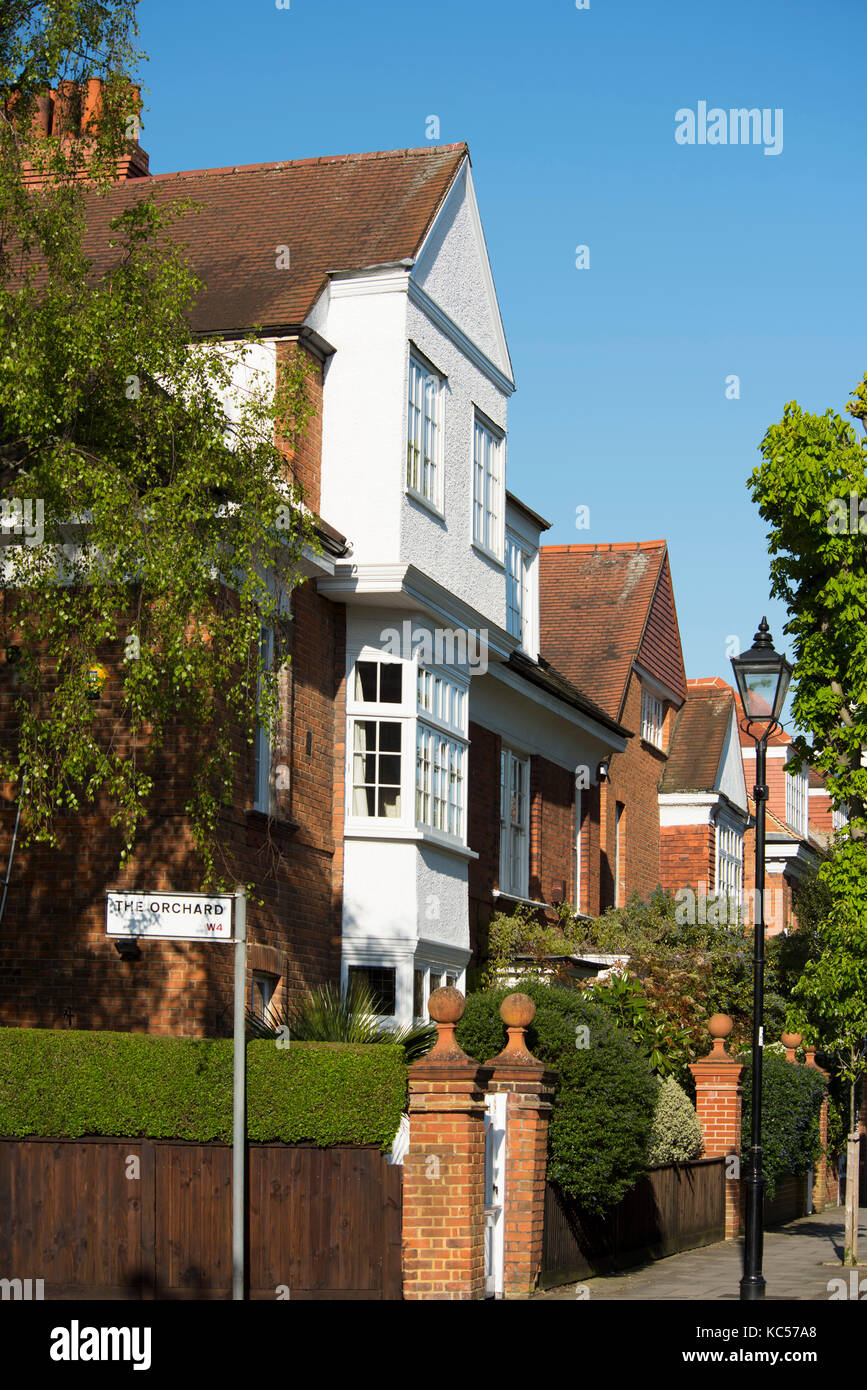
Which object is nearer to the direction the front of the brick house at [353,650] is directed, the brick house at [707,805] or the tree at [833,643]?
the tree

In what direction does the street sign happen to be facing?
toward the camera

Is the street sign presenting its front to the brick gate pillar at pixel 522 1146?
no

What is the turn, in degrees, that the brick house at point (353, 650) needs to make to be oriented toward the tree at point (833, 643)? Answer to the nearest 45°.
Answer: approximately 45° to its left

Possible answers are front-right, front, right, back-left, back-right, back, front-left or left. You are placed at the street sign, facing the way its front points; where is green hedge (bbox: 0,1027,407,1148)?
back

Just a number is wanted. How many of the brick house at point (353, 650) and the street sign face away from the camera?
0

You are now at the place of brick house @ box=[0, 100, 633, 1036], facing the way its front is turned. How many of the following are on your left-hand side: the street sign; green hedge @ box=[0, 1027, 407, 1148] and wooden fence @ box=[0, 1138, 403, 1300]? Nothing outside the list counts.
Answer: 0

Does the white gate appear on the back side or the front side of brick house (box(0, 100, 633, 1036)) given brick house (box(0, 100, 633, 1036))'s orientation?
on the front side

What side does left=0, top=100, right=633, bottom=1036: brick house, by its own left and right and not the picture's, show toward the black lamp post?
front

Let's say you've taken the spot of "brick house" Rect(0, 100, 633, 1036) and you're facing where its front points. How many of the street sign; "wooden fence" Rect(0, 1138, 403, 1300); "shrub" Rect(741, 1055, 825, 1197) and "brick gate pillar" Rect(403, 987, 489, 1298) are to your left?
1

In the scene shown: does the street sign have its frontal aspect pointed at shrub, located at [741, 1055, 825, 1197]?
no

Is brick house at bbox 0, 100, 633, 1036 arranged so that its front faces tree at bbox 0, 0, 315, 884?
no

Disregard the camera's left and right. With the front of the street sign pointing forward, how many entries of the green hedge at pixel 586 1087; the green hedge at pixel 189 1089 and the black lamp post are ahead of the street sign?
0

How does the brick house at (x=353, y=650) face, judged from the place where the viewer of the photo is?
facing the viewer and to the right of the viewer
